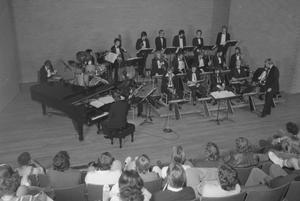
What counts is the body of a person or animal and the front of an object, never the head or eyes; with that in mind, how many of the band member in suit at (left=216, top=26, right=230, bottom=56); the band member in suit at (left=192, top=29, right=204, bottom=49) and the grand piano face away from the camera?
0

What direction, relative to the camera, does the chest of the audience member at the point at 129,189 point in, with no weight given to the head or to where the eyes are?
away from the camera

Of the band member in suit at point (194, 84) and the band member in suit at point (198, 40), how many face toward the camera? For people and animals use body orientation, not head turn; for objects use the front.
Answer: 2

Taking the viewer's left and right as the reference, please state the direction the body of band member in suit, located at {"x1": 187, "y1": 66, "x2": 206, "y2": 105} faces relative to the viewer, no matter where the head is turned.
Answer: facing the viewer

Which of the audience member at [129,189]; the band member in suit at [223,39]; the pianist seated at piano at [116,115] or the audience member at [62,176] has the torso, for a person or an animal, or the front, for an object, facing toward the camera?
the band member in suit

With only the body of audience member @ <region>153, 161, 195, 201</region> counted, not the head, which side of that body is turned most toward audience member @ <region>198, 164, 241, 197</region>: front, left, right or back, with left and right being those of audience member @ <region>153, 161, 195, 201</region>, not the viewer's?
right

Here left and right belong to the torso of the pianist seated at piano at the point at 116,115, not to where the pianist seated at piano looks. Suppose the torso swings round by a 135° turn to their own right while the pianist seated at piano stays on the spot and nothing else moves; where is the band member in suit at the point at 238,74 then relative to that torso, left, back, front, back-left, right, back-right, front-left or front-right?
front-left

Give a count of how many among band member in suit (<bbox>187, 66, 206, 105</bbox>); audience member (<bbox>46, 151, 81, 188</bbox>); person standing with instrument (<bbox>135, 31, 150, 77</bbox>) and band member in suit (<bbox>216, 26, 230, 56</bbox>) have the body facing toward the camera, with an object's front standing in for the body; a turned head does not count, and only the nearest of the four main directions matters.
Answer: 3

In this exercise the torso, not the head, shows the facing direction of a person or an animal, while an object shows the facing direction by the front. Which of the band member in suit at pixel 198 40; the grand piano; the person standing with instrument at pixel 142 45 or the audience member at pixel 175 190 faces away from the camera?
the audience member

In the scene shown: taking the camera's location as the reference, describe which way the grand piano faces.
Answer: facing the viewer and to the right of the viewer

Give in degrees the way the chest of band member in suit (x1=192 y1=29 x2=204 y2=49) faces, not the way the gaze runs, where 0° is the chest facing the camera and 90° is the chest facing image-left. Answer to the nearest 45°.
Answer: approximately 0°

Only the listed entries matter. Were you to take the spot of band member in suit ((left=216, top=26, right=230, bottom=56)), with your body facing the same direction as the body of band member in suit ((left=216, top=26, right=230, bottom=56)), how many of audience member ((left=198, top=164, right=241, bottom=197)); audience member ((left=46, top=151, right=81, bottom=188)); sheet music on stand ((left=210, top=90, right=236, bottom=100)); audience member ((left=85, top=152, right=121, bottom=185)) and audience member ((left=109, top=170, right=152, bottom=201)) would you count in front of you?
5

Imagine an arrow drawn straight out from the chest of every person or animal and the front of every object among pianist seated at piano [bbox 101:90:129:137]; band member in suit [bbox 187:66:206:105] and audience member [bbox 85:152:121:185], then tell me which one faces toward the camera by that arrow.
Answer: the band member in suit

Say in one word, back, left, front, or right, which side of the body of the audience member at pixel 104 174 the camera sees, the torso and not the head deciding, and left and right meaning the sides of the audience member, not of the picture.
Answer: back

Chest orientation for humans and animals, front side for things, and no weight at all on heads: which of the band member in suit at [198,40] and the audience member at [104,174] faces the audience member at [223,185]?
the band member in suit

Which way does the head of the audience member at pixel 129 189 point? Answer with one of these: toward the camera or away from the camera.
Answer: away from the camera

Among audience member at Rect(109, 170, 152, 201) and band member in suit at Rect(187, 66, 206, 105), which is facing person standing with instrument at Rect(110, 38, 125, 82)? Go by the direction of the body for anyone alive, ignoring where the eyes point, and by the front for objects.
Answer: the audience member

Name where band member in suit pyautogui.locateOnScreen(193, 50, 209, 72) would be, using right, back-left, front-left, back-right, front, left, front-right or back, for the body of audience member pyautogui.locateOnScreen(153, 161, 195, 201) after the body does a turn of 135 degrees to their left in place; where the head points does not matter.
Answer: back-right

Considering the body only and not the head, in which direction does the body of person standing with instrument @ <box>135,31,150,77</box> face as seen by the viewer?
toward the camera

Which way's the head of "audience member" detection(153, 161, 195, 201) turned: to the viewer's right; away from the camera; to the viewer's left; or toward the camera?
away from the camera

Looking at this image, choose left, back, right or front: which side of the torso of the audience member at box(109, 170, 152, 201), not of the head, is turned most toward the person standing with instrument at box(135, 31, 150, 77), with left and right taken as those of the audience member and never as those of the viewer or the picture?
front

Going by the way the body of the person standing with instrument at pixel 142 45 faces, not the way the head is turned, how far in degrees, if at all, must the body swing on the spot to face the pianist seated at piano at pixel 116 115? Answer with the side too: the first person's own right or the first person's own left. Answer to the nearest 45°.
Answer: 0° — they already face them

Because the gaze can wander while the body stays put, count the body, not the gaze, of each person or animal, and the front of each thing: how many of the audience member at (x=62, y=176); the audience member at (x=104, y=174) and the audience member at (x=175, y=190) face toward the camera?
0
